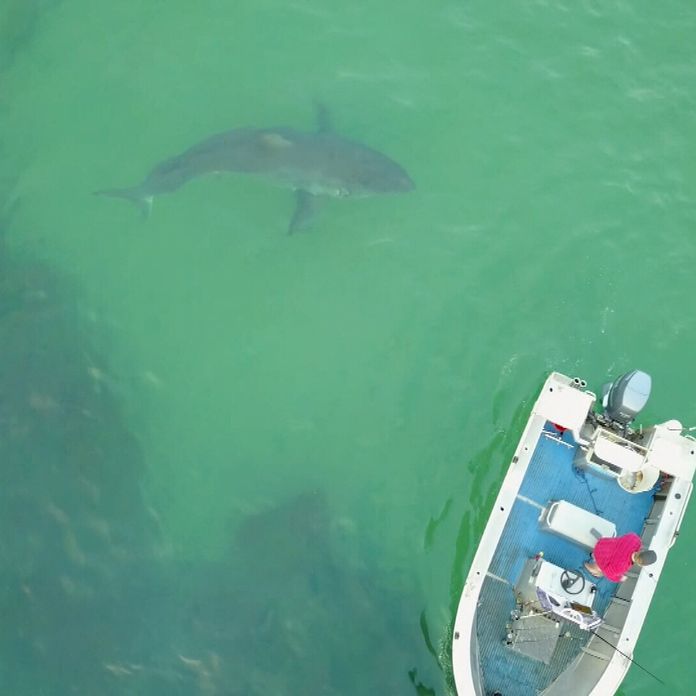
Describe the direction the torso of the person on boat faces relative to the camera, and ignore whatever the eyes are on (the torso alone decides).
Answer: to the viewer's right

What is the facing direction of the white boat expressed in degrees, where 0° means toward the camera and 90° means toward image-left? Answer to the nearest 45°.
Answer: approximately 0°

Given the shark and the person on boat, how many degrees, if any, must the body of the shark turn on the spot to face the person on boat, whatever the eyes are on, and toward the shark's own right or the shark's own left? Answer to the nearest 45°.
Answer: approximately 45° to the shark's own right

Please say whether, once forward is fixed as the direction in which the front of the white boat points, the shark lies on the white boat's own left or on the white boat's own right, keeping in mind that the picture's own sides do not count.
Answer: on the white boat's own right

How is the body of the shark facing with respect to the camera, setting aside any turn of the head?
to the viewer's right
